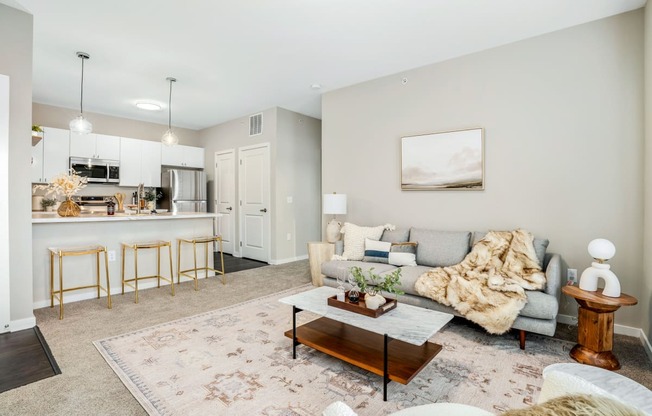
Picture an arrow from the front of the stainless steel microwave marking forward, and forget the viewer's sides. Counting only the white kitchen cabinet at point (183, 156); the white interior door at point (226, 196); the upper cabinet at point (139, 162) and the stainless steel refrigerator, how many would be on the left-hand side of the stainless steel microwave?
4

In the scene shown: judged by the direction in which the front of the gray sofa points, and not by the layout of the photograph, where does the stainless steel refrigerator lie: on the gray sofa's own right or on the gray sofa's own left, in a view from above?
on the gray sofa's own right

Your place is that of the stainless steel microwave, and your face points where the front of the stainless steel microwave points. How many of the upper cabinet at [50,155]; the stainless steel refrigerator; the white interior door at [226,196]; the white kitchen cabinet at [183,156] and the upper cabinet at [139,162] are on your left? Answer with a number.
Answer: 4

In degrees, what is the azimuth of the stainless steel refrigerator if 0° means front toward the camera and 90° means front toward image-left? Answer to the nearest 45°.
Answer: approximately 0°

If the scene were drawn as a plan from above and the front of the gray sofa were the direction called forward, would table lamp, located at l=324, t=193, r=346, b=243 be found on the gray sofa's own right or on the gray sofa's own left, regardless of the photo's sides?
on the gray sofa's own right

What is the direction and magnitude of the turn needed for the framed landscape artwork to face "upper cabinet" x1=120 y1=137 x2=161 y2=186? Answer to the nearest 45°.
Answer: approximately 45° to its right

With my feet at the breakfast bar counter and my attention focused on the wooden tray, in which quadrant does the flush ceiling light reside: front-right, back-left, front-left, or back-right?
back-left

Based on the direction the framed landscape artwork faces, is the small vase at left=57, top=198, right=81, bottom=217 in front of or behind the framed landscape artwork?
in front

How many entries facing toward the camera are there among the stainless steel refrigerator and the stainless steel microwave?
2

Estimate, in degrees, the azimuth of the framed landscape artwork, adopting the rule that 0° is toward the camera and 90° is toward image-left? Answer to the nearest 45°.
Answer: approximately 45°

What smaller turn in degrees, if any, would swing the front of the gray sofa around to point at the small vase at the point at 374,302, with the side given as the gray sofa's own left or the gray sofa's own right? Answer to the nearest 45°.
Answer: approximately 45° to the gray sofa's own left

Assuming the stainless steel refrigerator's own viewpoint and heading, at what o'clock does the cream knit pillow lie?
The cream knit pillow is roughly at 11 o'clock from the stainless steel refrigerator.

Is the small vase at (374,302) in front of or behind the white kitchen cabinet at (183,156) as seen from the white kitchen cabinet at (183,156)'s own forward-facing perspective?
in front
